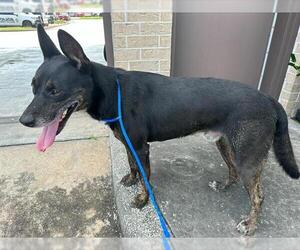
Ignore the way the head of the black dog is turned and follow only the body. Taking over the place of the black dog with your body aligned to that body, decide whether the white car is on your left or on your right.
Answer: on your right

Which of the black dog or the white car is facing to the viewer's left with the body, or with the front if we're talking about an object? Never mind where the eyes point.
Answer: the black dog

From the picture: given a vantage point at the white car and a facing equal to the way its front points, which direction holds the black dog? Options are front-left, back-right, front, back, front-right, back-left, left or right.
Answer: right

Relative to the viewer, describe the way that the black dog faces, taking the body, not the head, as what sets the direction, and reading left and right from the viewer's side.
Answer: facing to the left of the viewer

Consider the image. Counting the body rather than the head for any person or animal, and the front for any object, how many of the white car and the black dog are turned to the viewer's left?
1
